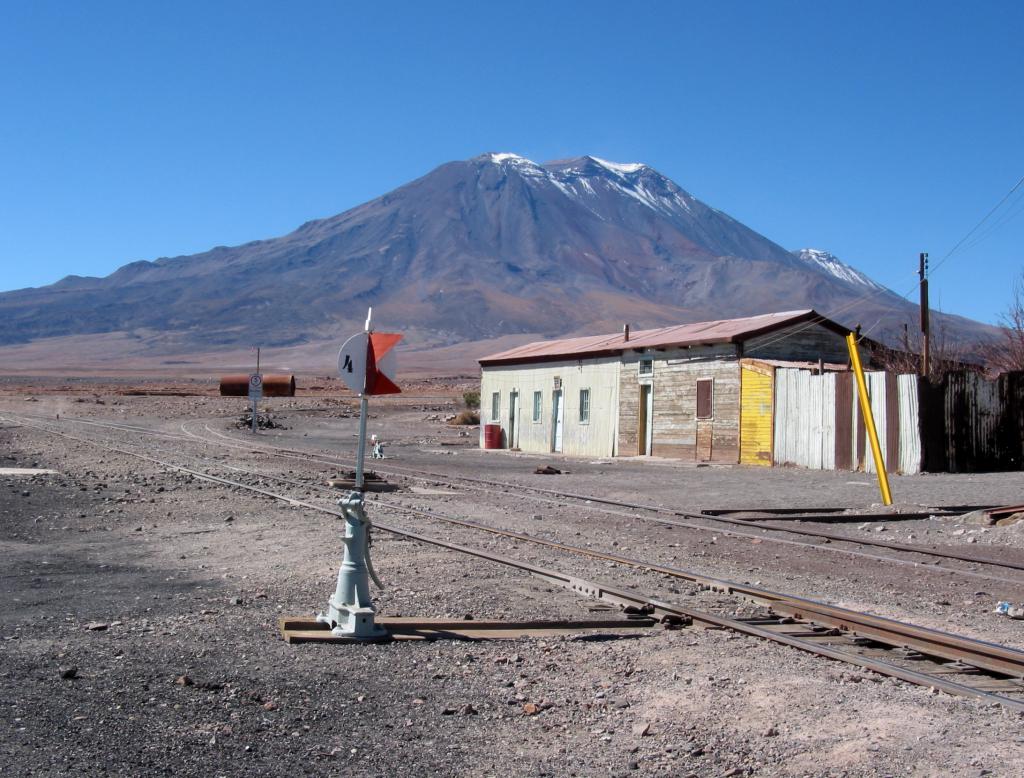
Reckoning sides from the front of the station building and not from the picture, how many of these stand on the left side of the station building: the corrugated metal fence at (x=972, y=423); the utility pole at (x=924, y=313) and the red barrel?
2

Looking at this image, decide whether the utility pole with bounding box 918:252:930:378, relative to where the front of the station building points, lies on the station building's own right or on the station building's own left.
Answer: on the station building's own left

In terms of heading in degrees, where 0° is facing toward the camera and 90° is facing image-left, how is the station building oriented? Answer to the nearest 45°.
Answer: approximately 45°

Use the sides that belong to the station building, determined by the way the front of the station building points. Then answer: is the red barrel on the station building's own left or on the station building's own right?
on the station building's own right

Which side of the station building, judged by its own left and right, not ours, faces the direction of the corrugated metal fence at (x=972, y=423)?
left

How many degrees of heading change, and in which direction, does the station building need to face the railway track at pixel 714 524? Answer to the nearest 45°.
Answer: approximately 45° to its left

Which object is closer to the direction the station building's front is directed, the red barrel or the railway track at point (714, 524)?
the railway track

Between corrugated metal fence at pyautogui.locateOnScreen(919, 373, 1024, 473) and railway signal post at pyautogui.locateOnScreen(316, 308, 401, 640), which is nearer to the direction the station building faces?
the railway signal post

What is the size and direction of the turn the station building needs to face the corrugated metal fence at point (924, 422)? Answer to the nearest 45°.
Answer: approximately 90° to its left
